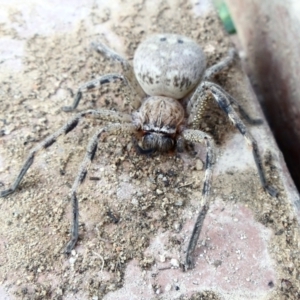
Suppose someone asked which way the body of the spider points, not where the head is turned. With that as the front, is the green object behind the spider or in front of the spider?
behind

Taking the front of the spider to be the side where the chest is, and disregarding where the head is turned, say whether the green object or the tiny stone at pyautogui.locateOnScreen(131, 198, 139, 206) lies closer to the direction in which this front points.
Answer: the tiny stone

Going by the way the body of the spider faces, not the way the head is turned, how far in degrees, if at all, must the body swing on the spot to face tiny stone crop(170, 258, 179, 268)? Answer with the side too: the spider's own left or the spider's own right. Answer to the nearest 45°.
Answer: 0° — it already faces it

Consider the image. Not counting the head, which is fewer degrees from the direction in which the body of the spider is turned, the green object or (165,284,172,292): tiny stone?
the tiny stone

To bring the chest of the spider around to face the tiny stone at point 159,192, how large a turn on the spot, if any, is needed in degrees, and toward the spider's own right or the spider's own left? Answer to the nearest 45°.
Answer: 0° — it already faces it

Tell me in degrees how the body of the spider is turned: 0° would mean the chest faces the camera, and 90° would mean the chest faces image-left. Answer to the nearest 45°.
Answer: approximately 0°

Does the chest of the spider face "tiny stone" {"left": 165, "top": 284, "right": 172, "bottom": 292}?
yes
